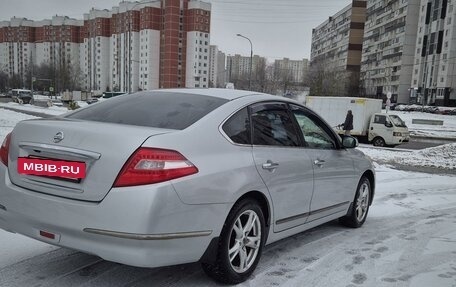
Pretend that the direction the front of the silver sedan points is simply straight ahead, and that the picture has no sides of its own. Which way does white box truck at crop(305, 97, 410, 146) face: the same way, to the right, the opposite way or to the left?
to the right

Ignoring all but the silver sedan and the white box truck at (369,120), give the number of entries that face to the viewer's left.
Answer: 0

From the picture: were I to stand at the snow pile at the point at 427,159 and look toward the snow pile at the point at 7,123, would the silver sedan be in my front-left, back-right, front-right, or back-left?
front-left

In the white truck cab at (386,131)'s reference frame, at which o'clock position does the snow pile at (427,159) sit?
The snow pile is roughly at 1 o'clock from the white truck cab.

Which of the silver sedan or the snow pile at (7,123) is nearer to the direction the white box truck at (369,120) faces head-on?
the silver sedan

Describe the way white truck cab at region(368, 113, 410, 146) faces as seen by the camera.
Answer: facing the viewer and to the right of the viewer

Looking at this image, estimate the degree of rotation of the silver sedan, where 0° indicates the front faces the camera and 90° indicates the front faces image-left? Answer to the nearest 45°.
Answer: approximately 225°

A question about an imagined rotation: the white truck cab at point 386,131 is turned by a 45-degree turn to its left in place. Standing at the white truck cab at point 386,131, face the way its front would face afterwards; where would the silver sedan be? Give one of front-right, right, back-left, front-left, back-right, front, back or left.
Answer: right

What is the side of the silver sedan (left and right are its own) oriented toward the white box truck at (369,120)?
front

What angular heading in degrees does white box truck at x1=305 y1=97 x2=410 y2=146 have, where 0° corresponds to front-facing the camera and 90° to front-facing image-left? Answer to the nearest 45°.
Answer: approximately 315°

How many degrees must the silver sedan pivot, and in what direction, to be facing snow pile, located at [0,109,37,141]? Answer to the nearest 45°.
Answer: approximately 90° to its left
